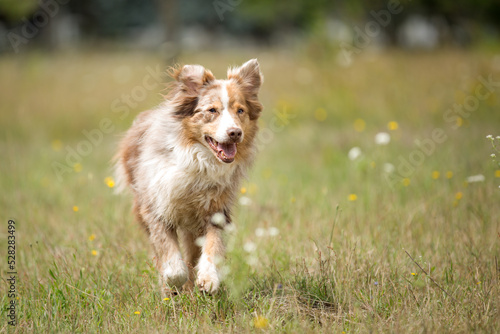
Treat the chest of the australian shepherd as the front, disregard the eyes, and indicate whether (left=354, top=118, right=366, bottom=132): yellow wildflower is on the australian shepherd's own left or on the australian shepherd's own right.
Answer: on the australian shepherd's own left

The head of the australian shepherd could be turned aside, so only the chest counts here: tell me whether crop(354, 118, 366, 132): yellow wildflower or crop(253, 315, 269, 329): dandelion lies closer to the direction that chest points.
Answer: the dandelion

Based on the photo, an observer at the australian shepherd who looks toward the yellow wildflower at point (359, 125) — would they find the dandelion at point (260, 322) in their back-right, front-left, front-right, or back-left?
back-right

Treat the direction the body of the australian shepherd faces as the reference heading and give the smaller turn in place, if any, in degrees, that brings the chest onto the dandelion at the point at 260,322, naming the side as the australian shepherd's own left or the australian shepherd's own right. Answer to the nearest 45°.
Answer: approximately 45° to the australian shepherd's own right

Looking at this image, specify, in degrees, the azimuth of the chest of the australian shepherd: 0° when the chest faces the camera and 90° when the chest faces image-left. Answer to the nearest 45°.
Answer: approximately 315°

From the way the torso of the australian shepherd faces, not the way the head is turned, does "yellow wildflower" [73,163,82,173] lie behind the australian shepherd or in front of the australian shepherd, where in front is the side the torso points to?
behind

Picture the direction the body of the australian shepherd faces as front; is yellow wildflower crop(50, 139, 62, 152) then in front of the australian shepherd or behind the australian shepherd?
behind

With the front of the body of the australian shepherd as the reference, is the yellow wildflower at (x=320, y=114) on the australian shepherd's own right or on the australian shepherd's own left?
on the australian shepherd's own left
